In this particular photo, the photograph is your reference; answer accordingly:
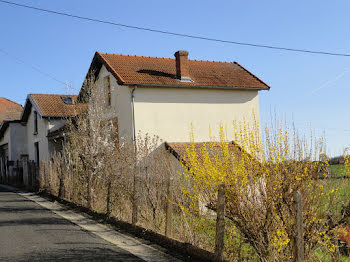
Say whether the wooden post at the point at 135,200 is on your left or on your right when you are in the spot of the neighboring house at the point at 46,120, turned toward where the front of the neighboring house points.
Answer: on your left

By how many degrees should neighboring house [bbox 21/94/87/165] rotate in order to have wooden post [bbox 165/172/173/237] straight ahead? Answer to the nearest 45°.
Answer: approximately 45° to its left

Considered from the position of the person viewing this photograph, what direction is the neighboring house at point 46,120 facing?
facing the viewer and to the left of the viewer

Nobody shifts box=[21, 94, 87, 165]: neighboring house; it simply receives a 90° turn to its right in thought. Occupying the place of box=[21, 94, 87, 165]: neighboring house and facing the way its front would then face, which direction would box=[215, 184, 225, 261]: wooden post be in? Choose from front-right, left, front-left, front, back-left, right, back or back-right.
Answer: back-left

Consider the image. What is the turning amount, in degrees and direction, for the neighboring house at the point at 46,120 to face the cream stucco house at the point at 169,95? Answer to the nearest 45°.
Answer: approximately 90° to its left

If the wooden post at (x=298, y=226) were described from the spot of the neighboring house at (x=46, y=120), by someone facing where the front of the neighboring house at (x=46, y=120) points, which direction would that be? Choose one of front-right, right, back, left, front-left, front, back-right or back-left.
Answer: front-left

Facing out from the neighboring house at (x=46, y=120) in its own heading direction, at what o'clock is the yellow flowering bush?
The yellow flowering bush is roughly at 10 o'clock from the neighboring house.
